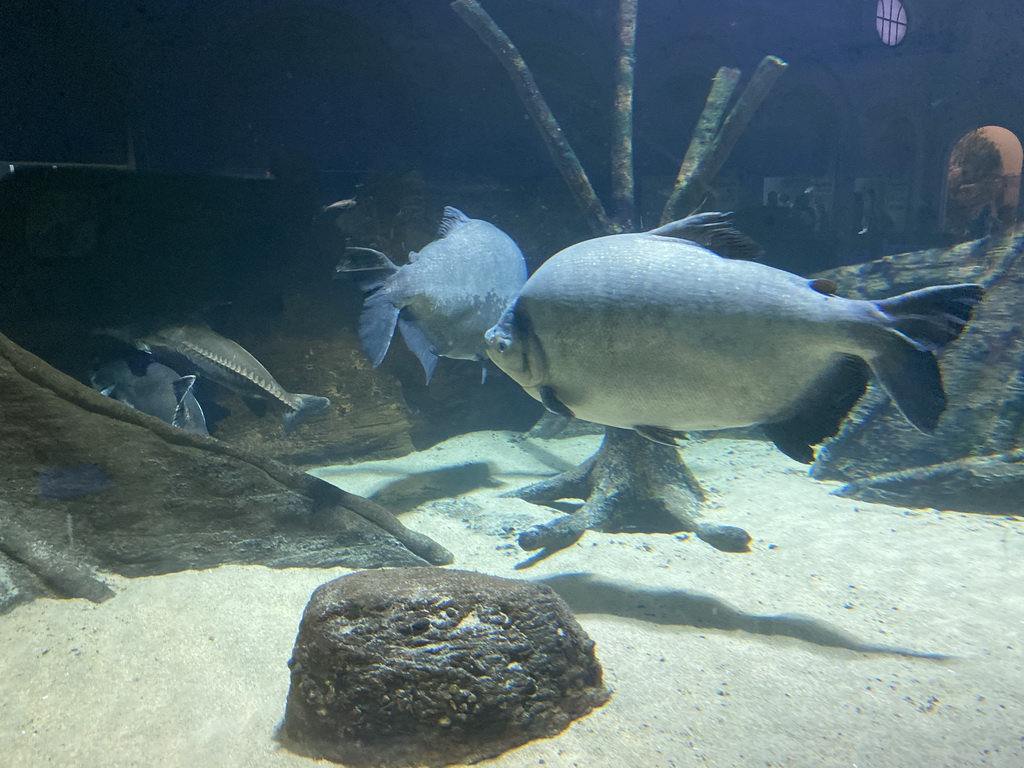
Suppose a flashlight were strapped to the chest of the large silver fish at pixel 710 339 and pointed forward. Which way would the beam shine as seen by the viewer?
to the viewer's left

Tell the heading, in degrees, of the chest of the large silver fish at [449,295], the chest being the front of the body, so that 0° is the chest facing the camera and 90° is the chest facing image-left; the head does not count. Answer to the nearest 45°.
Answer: approximately 225°

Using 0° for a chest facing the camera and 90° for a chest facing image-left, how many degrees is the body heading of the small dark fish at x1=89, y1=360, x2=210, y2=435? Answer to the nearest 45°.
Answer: approximately 90°

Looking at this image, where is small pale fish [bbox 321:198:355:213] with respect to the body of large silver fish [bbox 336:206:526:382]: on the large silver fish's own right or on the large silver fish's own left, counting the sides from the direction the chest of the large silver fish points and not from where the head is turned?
on the large silver fish's own left

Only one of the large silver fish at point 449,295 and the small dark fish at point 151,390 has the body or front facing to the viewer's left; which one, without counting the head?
the small dark fish

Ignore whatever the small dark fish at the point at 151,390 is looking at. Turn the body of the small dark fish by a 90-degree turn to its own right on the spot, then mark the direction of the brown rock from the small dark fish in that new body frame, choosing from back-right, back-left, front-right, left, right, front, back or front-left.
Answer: back

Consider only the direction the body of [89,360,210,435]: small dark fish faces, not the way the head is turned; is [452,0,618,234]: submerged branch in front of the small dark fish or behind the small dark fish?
behind

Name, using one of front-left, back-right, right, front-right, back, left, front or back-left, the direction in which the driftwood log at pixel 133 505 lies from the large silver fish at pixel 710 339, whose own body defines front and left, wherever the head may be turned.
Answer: front

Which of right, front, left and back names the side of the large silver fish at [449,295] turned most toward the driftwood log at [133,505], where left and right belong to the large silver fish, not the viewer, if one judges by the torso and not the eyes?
back
